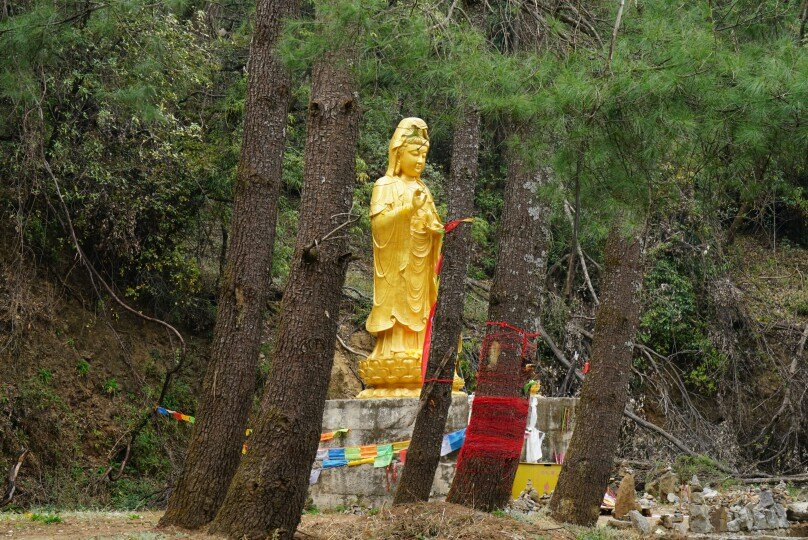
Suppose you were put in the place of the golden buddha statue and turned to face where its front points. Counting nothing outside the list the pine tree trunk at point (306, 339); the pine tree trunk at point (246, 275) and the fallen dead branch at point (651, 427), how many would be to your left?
1

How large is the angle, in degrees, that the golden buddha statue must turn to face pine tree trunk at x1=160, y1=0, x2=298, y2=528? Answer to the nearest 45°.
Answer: approximately 45° to its right

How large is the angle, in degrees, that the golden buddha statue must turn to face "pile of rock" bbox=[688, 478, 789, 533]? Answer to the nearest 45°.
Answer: approximately 45° to its left

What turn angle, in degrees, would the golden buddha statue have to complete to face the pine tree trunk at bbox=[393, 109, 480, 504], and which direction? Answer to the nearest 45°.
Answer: approximately 45° to its right

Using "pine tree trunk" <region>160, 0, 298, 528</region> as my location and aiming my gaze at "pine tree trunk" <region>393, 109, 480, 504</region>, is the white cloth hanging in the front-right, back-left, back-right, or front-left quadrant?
front-left

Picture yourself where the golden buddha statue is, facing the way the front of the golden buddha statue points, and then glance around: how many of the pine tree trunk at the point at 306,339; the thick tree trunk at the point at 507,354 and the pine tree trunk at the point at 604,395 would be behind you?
0

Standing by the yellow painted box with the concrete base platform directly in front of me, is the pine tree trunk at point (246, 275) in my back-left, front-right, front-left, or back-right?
front-left

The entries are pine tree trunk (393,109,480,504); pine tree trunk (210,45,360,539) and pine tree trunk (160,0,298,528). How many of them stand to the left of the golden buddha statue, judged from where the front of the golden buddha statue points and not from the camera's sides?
0

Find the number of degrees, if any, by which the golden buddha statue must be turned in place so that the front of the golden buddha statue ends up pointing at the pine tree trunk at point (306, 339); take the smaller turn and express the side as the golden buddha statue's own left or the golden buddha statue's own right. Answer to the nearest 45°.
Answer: approximately 45° to the golden buddha statue's own right

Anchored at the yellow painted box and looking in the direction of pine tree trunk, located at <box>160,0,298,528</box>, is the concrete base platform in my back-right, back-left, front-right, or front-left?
front-right

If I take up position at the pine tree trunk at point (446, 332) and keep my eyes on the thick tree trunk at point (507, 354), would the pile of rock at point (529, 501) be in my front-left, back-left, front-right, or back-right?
front-left

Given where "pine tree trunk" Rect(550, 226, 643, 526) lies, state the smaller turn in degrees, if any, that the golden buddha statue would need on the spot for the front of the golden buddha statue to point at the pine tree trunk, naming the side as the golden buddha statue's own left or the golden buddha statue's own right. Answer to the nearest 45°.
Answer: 0° — it already faces it

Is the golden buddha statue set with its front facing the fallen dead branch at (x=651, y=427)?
no

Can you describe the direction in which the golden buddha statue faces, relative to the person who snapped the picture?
facing the viewer and to the right of the viewer

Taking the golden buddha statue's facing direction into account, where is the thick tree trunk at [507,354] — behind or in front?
in front

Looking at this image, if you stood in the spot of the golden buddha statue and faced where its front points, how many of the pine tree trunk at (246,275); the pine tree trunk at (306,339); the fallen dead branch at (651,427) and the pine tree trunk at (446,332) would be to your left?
1
